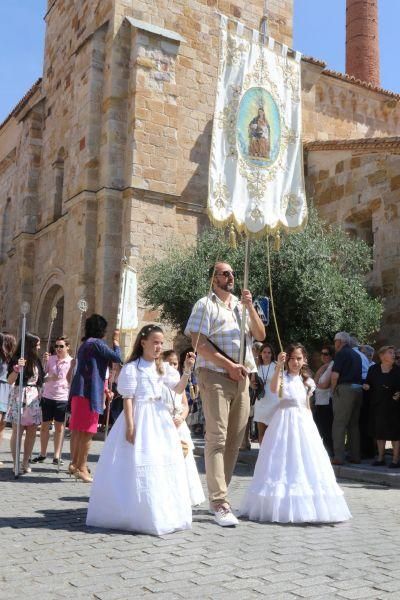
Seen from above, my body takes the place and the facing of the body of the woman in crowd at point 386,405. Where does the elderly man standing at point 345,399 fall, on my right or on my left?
on my right

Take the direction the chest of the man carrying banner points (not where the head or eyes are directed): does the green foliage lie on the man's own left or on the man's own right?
on the man's own left

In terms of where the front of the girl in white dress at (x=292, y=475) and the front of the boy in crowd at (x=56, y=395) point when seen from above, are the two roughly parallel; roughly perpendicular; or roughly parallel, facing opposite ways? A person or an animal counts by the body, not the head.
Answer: roughly parallel

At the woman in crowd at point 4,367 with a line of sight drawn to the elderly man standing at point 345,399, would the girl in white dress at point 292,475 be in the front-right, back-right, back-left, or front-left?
front-right

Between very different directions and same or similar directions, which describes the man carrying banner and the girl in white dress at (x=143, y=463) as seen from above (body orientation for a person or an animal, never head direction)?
same or similar directions

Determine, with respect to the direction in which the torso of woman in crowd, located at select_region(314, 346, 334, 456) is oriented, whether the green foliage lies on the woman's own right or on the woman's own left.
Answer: on the woman's own right

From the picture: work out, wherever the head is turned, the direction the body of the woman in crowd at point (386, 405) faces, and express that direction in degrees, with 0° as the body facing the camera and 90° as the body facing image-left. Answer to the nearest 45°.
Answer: approximately 0°

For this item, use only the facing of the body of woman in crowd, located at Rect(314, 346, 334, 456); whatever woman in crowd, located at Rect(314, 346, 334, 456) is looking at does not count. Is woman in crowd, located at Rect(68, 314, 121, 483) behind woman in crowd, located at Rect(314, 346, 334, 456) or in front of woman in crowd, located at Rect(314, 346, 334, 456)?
in front

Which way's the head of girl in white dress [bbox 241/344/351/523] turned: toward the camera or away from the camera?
toward the camera

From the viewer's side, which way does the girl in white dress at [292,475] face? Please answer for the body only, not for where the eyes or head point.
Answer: toward the camera

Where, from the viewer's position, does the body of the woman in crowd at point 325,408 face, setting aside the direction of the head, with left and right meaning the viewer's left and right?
facing the viewer and to the left of the viewer

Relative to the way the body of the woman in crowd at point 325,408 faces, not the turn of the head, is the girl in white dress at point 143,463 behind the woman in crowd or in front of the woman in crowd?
in front
